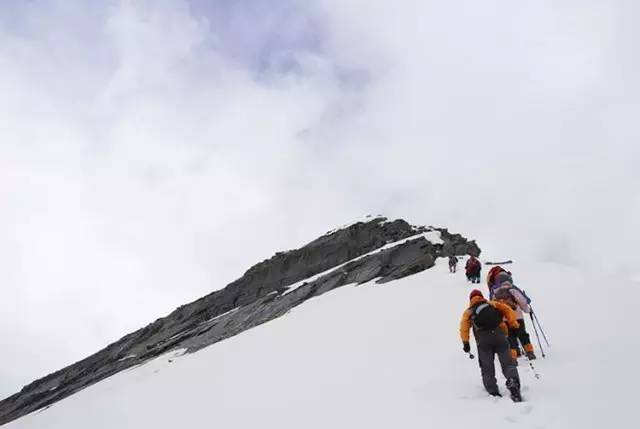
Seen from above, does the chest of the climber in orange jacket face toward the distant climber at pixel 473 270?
yes

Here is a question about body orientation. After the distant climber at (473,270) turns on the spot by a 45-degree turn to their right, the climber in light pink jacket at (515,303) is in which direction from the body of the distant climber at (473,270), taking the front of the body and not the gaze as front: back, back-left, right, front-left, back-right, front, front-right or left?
back-right

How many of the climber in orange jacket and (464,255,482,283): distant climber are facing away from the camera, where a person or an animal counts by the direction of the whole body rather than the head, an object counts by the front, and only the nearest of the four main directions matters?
2

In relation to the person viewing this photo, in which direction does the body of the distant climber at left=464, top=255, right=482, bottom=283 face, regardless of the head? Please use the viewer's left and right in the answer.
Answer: facing away from the viewer

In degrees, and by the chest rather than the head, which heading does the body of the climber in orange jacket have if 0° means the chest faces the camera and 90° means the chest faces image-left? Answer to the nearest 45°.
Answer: approximately 180°

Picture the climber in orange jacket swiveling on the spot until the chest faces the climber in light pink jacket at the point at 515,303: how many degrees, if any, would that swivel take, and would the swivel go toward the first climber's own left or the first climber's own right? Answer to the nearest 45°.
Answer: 0° — they already face them

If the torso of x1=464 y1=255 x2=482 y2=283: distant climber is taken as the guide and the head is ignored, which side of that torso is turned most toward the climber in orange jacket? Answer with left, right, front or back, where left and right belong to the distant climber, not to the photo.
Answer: back
